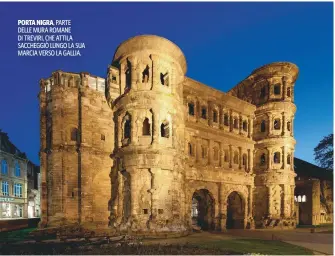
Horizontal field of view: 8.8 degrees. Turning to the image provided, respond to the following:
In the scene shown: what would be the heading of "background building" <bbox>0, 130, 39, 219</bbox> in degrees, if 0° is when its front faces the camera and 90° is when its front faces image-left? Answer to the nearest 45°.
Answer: approximately 315°

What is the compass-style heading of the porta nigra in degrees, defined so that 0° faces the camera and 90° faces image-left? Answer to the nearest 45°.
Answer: approximately 315°

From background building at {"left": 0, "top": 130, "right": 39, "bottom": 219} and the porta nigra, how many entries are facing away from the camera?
0

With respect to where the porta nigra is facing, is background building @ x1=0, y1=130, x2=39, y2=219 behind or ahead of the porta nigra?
behind

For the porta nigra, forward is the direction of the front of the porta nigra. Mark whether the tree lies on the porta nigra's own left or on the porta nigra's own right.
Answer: on the porta nigra's own left

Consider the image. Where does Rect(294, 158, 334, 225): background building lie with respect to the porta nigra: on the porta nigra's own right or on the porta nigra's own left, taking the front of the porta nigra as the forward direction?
on the porta nigra's own left
